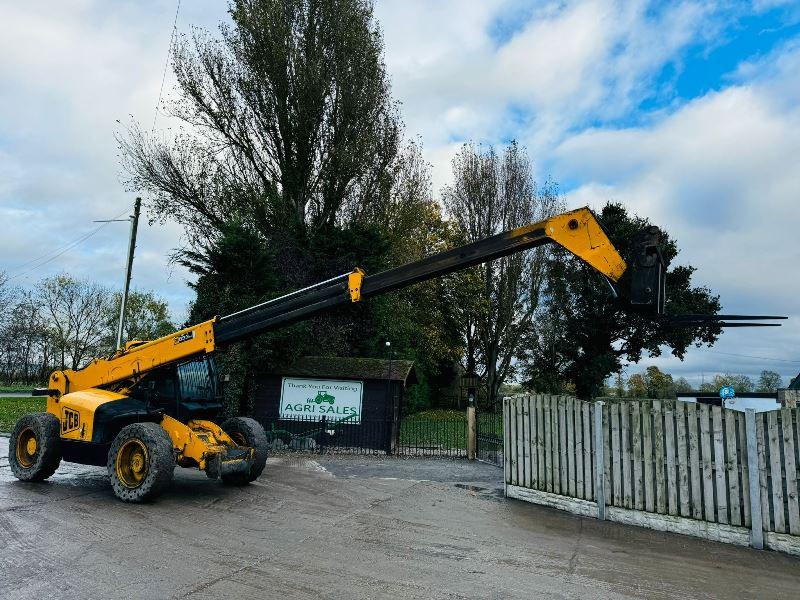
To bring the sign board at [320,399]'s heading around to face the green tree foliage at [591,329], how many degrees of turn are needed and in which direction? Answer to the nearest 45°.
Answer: approximately 135° to its left

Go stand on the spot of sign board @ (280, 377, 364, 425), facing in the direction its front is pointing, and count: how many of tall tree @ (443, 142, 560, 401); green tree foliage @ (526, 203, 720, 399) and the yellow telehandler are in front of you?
1

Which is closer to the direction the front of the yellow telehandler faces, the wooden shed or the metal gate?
the metal gate

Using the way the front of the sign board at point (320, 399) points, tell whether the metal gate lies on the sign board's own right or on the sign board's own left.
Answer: on the sign board's own left

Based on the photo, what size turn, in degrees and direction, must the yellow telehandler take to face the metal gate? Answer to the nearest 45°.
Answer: approximately 90° to its left

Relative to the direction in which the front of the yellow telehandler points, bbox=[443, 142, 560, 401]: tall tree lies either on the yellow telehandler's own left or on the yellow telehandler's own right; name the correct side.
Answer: on the yellow telehandler's own left

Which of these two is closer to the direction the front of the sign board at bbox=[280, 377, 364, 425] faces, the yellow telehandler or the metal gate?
the yellow telehandler

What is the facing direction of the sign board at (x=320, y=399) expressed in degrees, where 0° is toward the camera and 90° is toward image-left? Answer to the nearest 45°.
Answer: approximately 0°

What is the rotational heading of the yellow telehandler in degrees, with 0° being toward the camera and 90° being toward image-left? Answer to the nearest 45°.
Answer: approximately 315°

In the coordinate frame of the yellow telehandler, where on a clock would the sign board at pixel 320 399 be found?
The sign board is roughly at 8 o'clock from the yellow telehandler.
